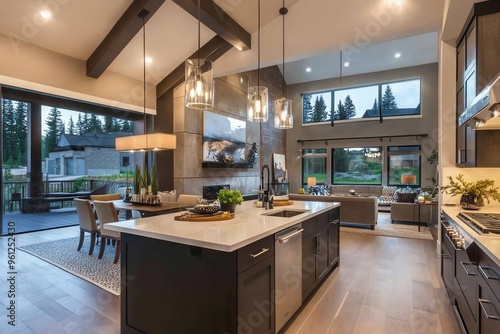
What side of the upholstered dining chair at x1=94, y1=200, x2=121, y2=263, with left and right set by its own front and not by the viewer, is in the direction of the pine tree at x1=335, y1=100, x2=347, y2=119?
front

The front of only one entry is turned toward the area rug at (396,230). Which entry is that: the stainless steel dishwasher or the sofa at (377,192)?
the sofa

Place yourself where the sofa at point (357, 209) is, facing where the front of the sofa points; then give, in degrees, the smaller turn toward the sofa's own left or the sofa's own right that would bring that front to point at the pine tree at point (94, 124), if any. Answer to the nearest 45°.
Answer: approximately 90° to the sofa's own left

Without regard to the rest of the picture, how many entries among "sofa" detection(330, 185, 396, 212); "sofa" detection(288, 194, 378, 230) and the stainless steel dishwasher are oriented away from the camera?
1

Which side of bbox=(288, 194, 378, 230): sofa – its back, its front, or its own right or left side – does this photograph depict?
back

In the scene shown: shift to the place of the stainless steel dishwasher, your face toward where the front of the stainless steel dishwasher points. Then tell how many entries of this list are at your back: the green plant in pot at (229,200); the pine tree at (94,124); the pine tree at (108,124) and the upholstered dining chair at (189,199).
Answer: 4

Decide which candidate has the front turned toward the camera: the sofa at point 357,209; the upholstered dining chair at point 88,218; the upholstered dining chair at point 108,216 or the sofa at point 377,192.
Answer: the sofa at point 377,192

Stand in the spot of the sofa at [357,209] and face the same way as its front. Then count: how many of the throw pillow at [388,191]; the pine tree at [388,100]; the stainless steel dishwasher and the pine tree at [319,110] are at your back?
1

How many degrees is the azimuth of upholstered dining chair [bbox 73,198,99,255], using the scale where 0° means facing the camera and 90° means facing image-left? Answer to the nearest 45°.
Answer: approximately 225°

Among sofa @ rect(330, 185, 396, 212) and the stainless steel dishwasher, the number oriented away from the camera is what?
0

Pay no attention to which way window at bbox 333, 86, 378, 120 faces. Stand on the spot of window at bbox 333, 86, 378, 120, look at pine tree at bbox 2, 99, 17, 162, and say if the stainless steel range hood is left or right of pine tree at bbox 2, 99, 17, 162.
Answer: left

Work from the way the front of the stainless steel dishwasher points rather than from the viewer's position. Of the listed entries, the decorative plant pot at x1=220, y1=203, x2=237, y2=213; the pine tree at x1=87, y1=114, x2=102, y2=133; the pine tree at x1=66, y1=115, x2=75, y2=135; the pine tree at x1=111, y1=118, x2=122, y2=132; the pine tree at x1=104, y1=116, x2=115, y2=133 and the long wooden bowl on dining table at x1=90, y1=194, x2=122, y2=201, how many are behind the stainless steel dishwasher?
6
